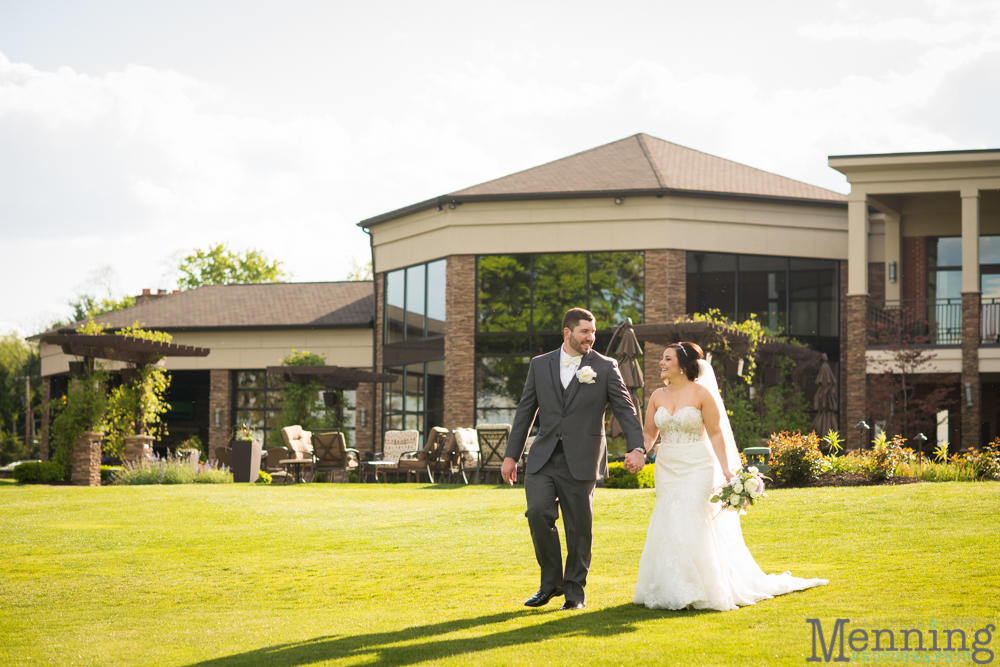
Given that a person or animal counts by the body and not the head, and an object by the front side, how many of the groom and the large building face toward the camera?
2

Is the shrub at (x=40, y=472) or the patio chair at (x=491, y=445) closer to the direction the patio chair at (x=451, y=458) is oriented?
the shrub

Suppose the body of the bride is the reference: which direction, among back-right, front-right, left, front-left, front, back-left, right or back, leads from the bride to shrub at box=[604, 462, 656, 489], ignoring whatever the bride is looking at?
back-right

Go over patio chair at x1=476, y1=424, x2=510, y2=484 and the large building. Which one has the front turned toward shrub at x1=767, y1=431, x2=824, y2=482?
the large building
